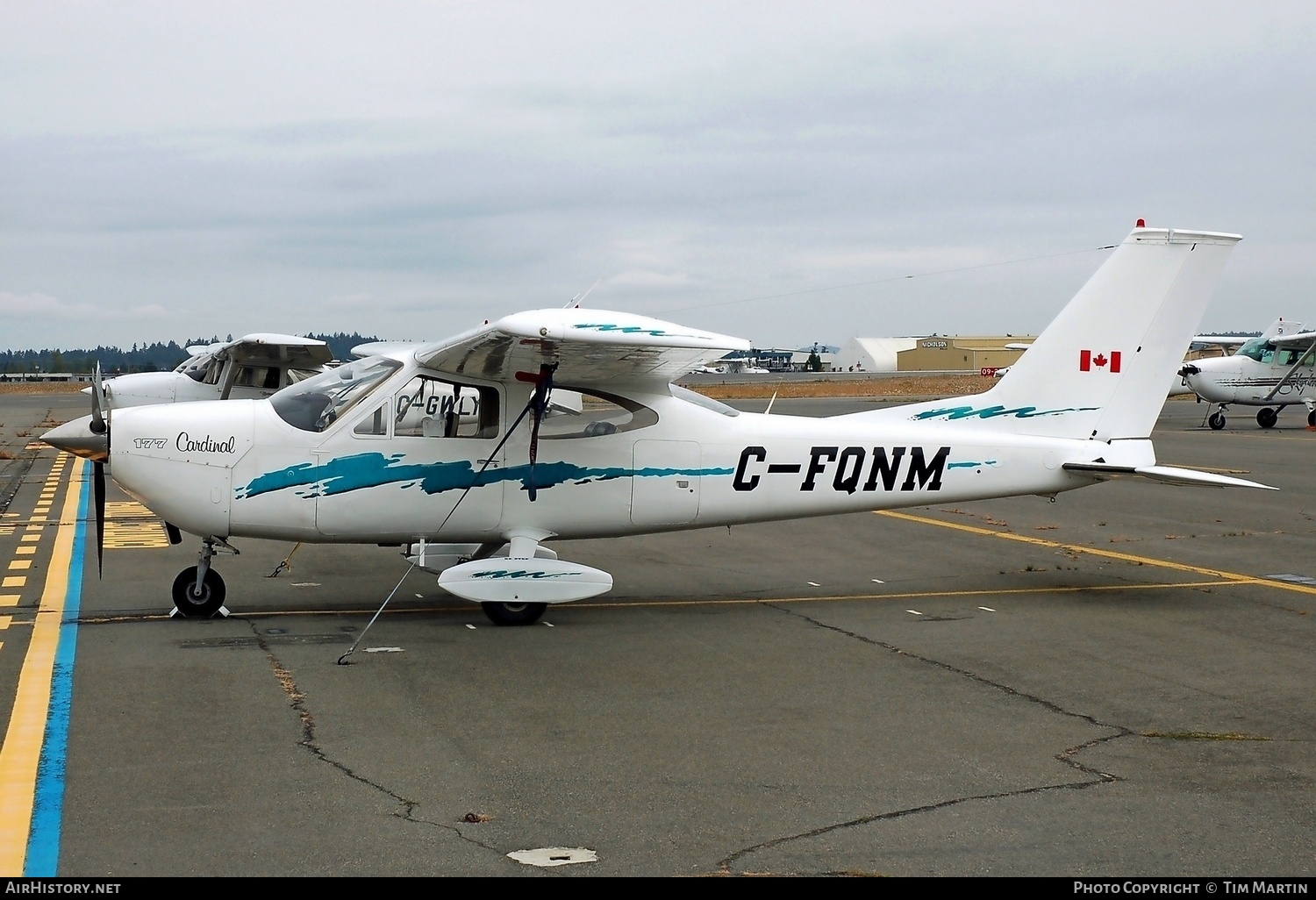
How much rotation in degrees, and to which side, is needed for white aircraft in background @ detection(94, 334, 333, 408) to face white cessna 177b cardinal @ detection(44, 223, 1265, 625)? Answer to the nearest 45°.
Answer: approximately 90° to its left

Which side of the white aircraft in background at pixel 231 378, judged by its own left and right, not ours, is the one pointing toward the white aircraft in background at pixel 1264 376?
back

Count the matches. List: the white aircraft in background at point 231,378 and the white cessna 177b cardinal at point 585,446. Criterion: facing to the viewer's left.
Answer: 2

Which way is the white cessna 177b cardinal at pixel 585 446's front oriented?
to the viewer's left

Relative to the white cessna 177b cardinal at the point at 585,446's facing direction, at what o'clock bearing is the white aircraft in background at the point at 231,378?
The white aircraft in background is roughly at 2 o'clock from the white cessna 177b cardinal.

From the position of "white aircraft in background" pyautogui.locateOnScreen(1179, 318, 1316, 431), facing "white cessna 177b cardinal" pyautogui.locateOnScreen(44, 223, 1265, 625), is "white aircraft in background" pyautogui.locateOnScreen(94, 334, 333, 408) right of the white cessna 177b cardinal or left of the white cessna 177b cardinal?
right

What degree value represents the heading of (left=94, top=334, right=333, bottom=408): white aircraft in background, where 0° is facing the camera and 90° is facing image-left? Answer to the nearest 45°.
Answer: approximately 90°

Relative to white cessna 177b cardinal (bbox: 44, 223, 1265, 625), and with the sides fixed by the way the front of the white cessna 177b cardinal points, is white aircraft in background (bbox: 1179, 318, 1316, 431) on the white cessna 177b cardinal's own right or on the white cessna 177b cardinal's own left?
on the white cessna 177b cardinal's own right
